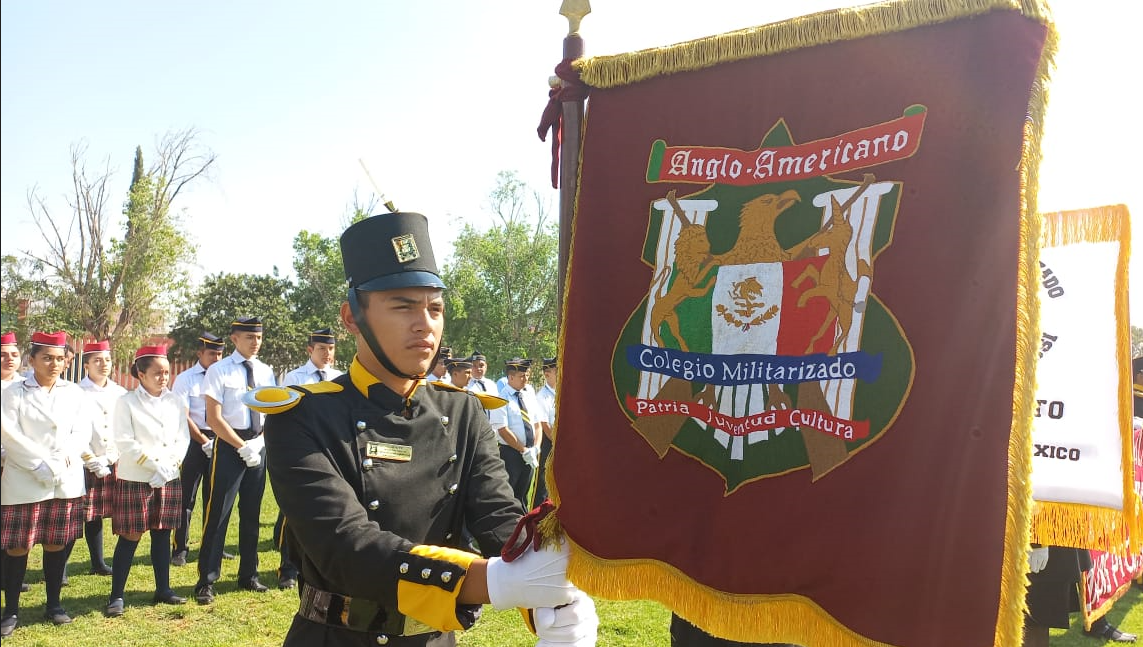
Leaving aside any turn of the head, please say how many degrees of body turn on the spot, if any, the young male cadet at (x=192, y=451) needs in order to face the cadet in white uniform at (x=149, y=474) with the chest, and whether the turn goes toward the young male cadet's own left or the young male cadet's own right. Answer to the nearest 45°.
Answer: approximately 45° to the young male cadet's own right

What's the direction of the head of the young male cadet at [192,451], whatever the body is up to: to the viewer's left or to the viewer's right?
to the viewer's right

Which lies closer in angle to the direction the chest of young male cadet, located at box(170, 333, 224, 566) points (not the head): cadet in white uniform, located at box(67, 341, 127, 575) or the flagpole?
the flagpole

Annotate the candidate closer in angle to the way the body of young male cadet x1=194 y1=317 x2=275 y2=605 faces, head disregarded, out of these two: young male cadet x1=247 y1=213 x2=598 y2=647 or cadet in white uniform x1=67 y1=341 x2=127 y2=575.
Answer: the young male cadet

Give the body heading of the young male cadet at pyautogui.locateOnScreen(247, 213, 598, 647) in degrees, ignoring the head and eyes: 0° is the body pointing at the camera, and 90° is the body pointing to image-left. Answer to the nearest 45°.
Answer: approximately 315°

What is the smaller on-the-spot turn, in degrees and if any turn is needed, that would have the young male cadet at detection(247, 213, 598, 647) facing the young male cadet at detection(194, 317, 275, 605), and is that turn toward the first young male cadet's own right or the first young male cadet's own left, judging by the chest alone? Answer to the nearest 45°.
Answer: approximately 135° to the first young male cadet's own left

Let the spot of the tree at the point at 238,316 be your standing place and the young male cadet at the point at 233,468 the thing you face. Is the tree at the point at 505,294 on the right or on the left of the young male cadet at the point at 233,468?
left

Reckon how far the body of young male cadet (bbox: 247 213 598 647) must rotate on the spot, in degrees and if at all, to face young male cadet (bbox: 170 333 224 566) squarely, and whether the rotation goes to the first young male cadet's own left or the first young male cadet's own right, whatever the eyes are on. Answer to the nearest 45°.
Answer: approximately 135° to the first young male cadet's own left

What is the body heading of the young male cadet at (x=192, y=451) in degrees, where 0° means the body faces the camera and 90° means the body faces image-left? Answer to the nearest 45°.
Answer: approximately 315°

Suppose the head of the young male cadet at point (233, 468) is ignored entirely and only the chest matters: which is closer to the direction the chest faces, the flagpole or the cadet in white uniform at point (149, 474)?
the flagpole
